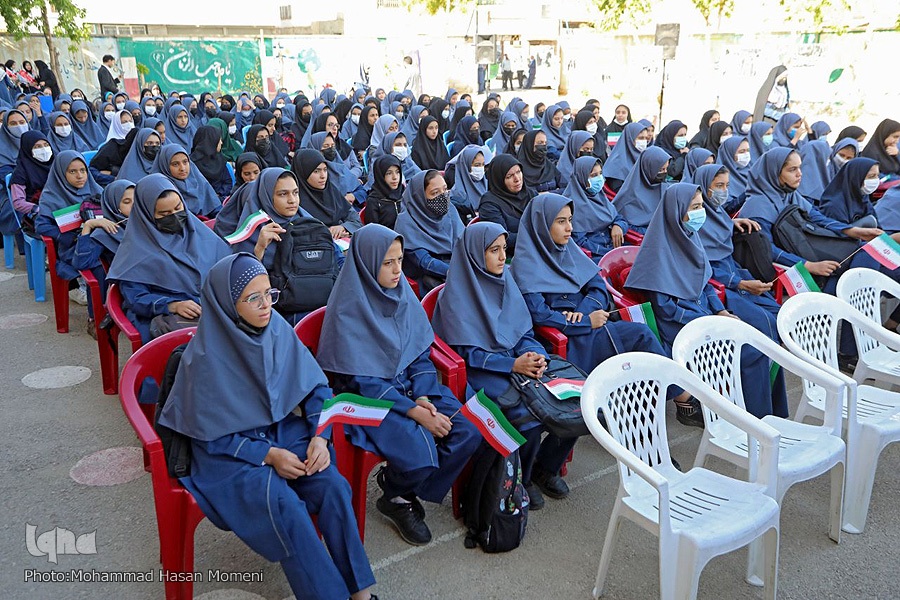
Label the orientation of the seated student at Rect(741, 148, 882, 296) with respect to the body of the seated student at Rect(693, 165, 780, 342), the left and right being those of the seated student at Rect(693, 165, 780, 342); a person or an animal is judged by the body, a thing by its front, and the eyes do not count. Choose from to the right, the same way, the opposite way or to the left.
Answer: the same way

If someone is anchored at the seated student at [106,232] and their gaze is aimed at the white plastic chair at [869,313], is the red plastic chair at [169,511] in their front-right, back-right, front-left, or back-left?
front-right

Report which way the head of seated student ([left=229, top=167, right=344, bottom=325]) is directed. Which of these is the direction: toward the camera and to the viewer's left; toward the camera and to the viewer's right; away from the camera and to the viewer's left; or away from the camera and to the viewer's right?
toward the camera and to the viewer's right

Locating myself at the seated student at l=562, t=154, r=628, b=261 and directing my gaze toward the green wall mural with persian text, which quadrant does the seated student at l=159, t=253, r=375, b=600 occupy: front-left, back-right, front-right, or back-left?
back-left

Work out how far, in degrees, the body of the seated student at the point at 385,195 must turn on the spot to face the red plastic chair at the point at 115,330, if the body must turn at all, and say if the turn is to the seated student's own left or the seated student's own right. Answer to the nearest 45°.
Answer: approximately 90° to the seated student's own right

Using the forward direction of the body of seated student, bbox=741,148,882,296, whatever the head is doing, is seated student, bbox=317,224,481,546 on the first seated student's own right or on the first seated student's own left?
on the first seated student's own right

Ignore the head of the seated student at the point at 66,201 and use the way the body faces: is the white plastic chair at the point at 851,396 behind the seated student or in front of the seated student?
in front

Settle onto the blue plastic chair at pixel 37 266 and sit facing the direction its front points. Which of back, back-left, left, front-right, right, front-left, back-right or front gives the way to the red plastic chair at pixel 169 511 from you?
front-right

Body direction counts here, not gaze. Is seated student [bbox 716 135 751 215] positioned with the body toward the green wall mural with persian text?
no

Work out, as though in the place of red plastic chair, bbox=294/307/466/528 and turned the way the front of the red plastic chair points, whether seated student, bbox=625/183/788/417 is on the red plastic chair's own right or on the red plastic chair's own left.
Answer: on the red plastic chair's own left

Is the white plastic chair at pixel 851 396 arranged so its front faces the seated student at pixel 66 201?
no

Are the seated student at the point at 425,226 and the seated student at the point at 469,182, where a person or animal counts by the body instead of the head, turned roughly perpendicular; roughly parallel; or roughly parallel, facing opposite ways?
roughly parallel

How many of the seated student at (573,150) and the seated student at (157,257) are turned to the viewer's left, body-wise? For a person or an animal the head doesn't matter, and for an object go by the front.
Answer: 0

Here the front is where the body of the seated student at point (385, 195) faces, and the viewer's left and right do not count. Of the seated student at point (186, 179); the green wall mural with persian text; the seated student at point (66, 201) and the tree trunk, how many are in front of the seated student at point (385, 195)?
0

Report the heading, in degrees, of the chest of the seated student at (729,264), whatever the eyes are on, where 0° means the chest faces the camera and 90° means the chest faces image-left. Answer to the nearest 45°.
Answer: approximately 315°

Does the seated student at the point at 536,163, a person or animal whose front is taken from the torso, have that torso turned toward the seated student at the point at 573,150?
no
